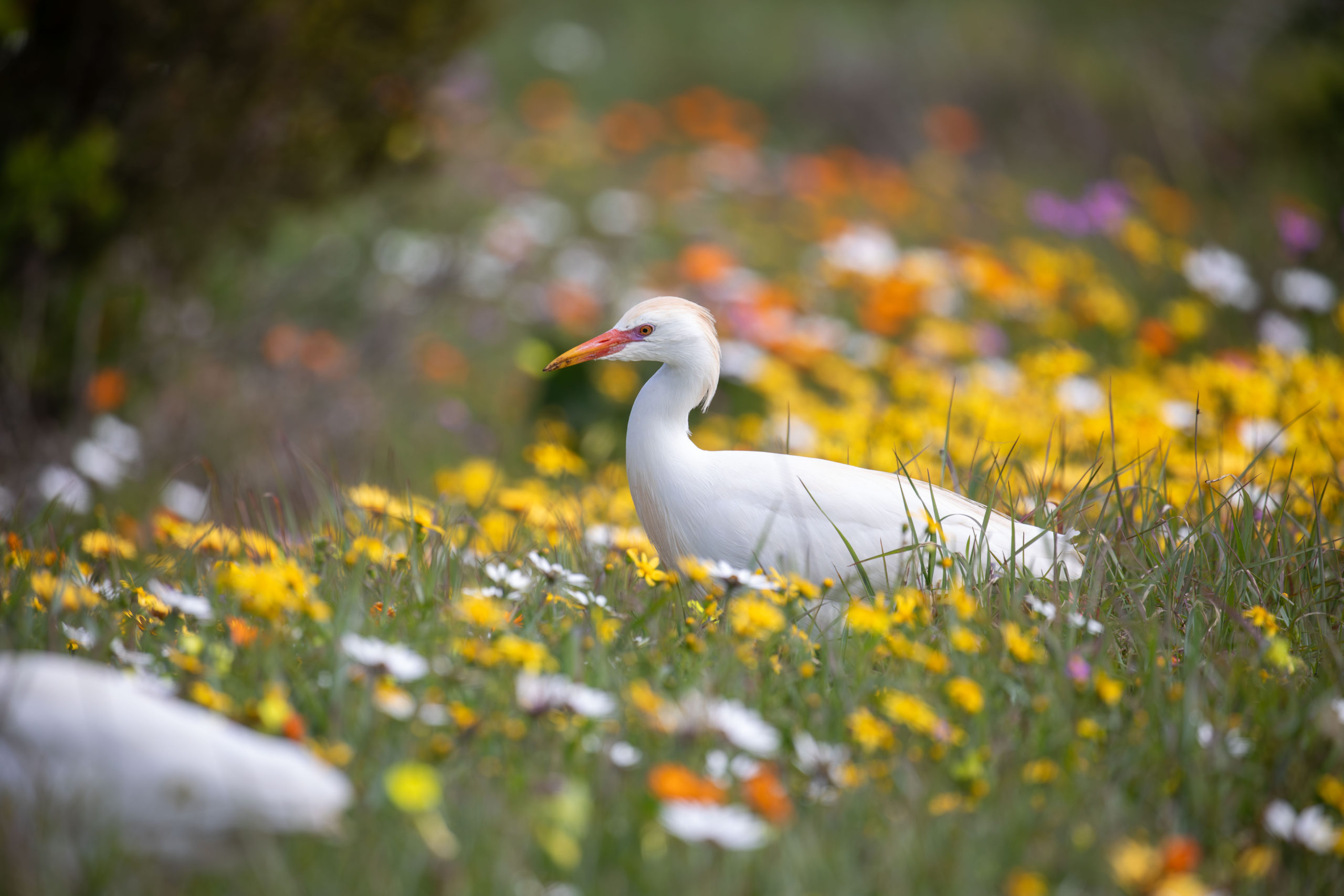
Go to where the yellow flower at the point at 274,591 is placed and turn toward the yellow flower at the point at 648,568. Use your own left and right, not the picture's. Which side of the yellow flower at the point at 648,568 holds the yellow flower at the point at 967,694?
right

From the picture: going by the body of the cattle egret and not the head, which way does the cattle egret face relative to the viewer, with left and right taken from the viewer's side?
facing to the left of the viewer

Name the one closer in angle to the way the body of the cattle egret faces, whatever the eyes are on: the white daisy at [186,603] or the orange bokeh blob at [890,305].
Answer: the white daisy

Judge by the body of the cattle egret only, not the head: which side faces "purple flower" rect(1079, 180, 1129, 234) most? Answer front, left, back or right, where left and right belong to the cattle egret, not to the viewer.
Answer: right

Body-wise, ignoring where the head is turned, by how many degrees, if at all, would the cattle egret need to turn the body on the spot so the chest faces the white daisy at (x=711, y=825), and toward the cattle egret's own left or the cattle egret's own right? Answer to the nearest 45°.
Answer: approximately 90° to the cattle egret's own left
